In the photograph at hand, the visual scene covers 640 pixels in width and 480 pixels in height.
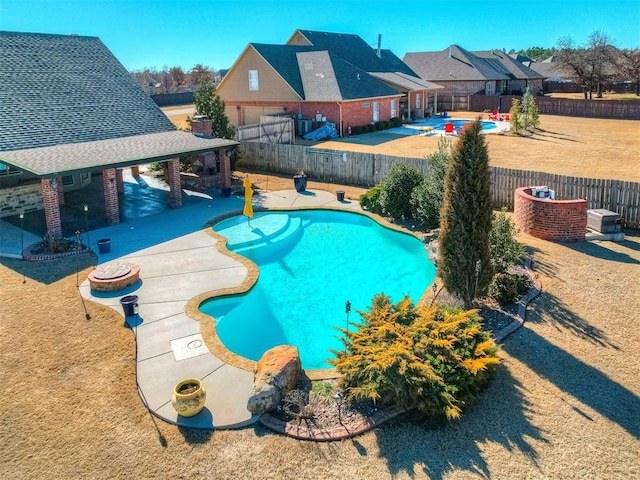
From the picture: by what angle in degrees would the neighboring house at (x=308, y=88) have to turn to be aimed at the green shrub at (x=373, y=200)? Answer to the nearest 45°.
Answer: approximately 135° to its left

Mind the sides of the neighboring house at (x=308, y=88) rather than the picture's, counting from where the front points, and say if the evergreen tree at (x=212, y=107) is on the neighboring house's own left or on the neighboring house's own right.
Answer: on the neighboring house's own left

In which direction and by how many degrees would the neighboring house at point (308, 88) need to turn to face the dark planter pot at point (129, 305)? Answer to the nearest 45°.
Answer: approximately 135° to its left

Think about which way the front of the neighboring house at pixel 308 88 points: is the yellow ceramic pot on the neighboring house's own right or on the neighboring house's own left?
on the neighboring house's own left

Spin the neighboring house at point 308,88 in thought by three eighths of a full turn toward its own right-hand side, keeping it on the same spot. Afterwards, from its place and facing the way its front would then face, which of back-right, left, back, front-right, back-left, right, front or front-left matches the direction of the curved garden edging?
right

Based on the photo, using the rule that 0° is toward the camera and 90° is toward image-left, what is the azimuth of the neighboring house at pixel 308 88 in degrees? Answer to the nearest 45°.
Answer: approximately 135°

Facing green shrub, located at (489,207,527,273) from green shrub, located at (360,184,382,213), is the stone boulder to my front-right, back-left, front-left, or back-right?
front-right
